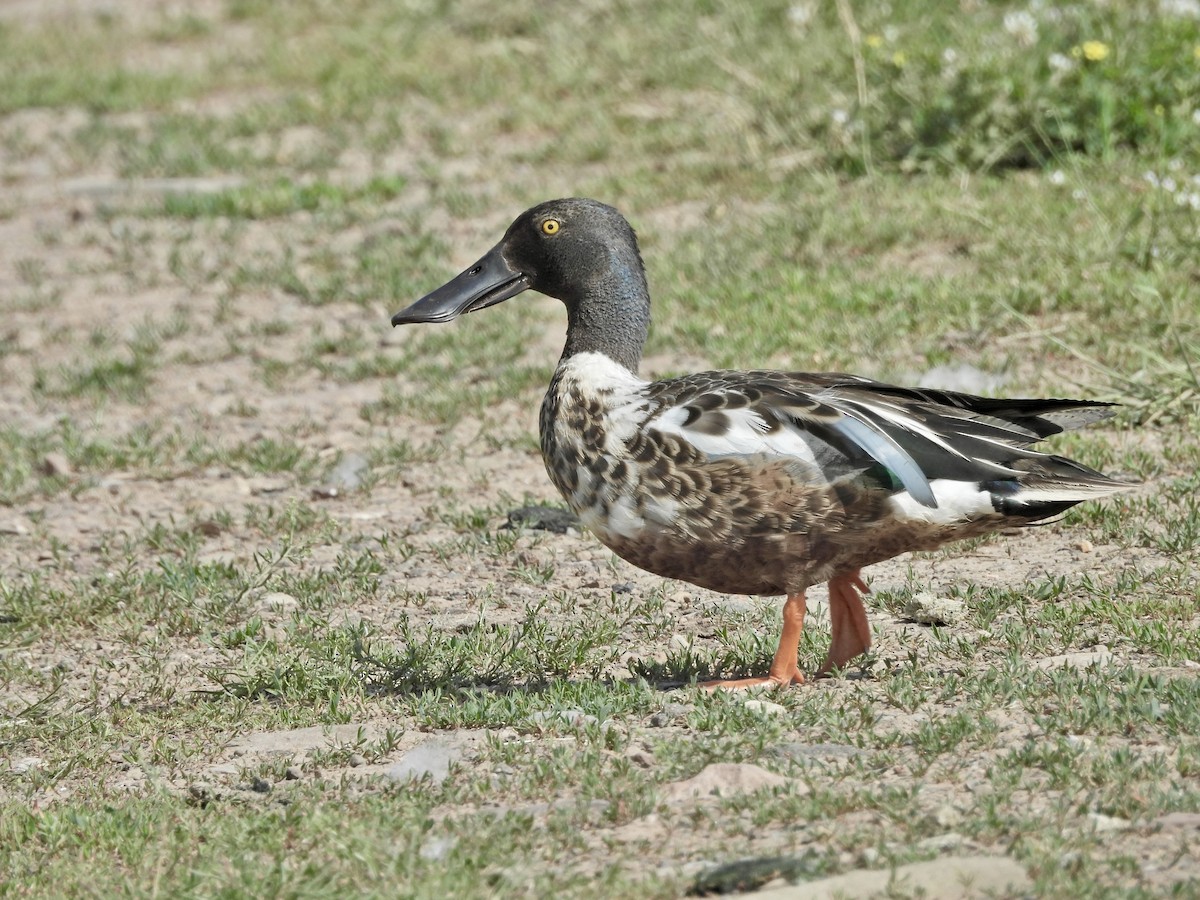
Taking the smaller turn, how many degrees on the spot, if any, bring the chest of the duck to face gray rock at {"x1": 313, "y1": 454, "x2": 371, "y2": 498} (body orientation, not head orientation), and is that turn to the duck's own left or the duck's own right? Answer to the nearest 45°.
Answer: approximately 45° to the duck's own right

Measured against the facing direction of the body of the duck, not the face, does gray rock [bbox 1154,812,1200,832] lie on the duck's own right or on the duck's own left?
on the duck's own left

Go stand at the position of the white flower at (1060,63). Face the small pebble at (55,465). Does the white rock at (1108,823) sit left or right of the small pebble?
left

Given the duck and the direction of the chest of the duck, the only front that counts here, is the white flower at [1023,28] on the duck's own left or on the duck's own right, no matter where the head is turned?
on the duck's own right

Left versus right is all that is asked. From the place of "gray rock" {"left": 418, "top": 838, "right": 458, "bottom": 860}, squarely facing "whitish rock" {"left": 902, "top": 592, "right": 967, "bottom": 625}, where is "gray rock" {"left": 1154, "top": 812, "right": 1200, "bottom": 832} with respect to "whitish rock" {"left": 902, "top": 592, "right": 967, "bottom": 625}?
right

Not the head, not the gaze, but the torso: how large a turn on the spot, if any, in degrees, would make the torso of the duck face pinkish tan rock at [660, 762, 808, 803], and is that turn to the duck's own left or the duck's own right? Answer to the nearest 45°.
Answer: approximately 90° to the duck's own left

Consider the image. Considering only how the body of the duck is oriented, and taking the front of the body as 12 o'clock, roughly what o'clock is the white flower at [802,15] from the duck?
The white flower is roughly at 3 o'clock from the duck.

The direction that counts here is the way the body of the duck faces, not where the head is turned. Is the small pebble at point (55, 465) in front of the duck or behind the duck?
in front

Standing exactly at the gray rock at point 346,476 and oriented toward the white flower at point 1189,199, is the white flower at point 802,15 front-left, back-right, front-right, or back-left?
front-left

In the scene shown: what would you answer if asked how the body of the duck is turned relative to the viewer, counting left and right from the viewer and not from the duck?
facing to the left of the viewer

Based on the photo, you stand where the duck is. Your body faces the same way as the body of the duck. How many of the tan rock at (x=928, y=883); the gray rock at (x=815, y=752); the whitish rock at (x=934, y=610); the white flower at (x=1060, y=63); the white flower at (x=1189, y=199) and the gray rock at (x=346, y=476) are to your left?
2

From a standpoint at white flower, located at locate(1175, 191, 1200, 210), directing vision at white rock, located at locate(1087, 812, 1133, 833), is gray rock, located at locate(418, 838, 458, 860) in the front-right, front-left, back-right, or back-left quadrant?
front-right

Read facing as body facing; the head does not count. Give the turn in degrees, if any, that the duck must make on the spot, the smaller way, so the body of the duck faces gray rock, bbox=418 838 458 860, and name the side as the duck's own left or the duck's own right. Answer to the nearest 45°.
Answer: approximately 45° to the duck's own left

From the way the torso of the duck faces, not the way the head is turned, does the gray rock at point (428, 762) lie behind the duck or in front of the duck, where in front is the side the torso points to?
in front

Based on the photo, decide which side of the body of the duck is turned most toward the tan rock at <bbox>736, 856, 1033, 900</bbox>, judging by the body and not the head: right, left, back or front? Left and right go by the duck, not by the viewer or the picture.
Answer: left

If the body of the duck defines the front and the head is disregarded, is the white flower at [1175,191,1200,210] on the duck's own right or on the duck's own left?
on the duck's own right

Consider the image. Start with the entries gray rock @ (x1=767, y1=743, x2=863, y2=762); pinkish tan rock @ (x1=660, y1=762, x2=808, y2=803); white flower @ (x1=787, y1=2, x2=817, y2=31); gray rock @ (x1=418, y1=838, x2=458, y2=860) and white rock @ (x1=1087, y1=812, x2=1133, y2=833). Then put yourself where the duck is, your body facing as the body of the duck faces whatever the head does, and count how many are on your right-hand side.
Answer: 1
